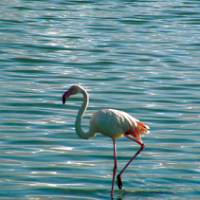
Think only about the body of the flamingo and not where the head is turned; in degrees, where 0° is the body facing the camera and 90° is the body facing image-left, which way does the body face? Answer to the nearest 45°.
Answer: approximately 90°
